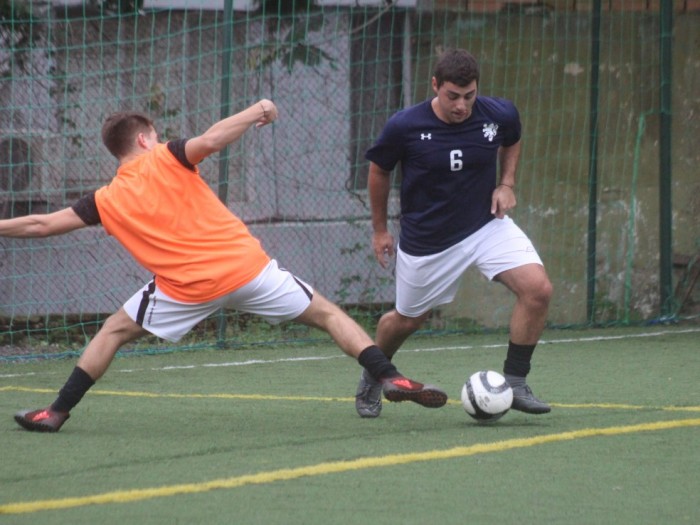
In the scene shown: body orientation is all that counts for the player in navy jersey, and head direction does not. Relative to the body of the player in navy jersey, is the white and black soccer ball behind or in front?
in front

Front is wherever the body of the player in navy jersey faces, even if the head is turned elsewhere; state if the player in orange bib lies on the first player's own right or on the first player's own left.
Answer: on the first player's own right

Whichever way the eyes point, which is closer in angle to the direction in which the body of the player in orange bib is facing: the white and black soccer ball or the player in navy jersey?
the player in navy jersey

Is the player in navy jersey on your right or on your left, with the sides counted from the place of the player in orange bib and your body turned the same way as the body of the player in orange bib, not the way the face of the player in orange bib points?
on your right

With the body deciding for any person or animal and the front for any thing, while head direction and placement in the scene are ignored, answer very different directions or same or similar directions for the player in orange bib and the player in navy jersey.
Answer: very different directions

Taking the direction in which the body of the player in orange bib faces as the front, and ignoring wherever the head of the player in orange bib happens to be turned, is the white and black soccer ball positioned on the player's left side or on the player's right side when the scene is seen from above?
on the player's right side

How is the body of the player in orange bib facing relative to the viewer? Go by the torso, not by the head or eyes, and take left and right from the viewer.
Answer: facing away from the viewer

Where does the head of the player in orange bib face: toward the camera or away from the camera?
away from the camera

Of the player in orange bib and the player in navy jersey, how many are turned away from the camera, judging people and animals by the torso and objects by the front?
1

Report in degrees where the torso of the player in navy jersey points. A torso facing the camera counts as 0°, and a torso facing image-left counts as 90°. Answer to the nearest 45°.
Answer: approximately 0°
